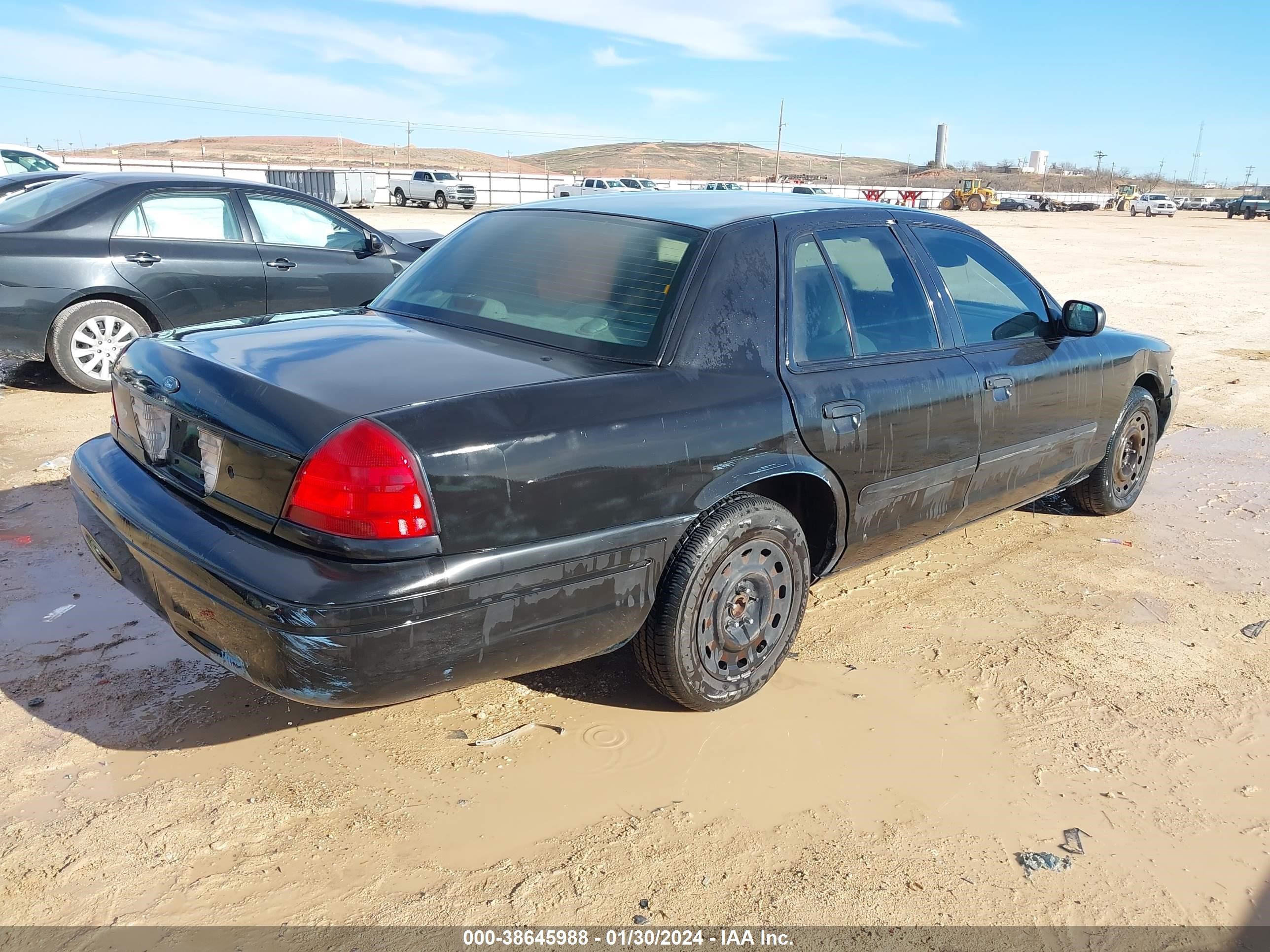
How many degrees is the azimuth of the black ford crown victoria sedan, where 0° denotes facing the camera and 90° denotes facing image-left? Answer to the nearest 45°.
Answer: approximately 225°

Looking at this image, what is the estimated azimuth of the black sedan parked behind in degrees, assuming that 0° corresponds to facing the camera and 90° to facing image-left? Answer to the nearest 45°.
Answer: approximately 270°

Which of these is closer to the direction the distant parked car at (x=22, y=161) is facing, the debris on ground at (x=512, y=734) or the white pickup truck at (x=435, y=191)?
the white pickup truck

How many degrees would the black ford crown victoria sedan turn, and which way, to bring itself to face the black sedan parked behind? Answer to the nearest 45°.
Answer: approximately 90° to its left

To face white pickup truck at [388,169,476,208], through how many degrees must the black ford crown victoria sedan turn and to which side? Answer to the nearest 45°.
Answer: approximately 45° to its left

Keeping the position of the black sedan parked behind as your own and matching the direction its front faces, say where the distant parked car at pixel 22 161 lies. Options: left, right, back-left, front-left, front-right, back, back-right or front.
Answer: left

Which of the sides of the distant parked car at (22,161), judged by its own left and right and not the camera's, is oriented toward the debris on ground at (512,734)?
right

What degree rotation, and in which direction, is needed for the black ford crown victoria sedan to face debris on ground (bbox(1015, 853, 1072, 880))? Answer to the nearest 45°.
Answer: approximately 90° to its right

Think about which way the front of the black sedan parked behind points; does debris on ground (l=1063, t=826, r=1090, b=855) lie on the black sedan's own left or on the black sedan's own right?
on the black sedan's own right

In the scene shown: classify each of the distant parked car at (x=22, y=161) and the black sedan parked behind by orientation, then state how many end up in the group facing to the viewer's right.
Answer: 2

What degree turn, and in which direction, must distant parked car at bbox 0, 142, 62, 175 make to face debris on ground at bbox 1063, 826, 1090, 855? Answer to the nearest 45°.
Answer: approximately 90° to its right

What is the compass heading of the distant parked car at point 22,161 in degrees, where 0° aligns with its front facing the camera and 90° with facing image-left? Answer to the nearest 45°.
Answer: approximately 270°

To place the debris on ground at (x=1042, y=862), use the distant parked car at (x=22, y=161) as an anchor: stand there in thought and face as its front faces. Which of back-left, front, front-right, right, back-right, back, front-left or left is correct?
right

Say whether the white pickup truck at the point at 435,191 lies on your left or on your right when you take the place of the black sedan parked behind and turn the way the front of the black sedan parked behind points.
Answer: on your left

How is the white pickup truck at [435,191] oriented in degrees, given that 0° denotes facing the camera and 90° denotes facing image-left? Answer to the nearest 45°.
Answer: approximately 315°

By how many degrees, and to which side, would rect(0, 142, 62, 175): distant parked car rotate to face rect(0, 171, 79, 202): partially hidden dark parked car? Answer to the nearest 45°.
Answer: approximately 90° to its right
